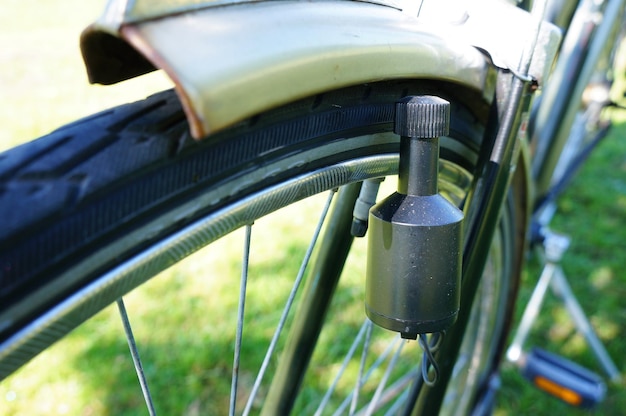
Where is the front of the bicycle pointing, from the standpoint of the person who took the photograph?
facing the viewer and to the left of the viewer
